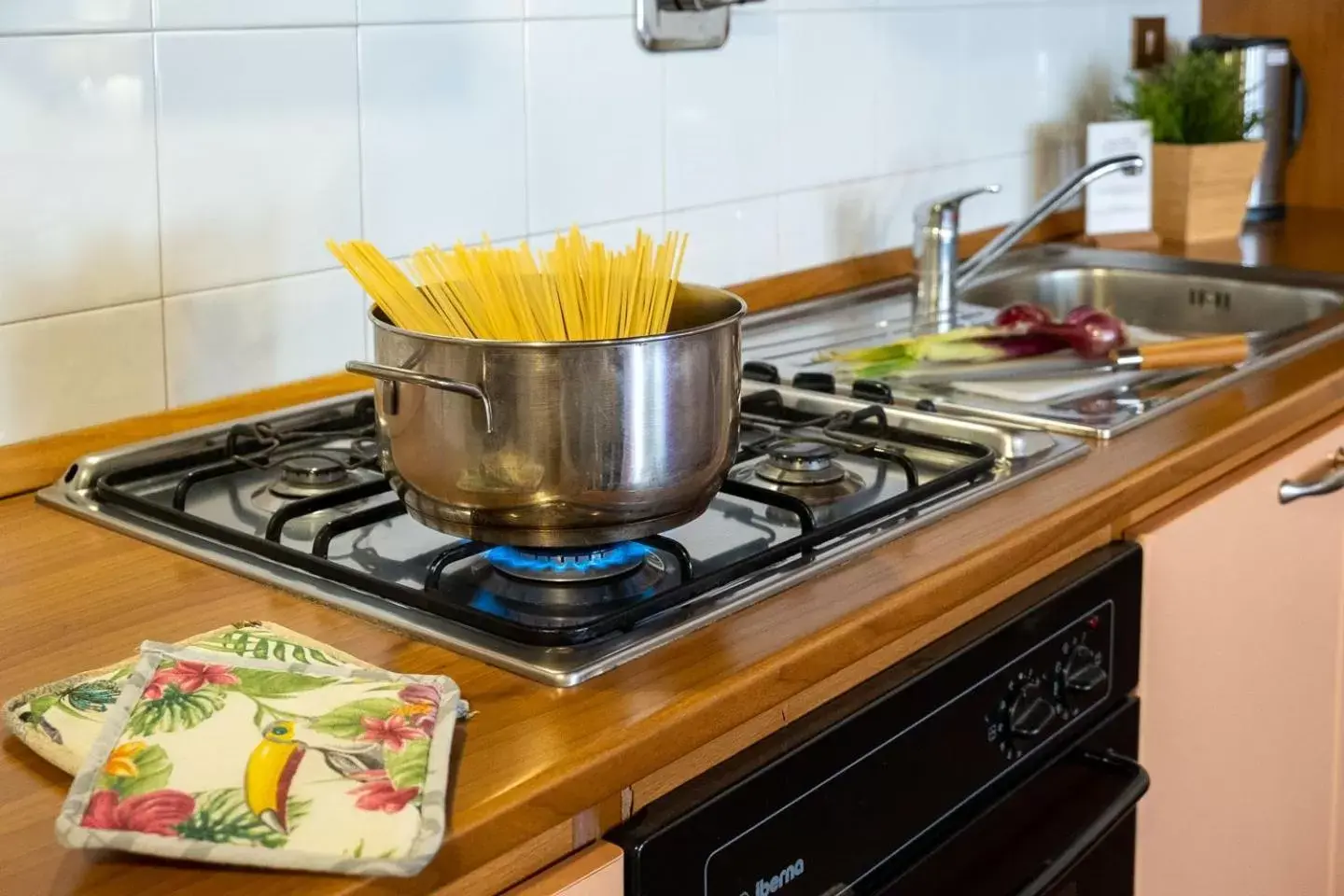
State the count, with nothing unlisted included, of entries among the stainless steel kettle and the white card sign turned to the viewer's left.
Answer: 1

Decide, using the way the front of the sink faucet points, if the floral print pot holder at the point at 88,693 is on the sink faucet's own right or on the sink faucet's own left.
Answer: on the sink faucet's own right

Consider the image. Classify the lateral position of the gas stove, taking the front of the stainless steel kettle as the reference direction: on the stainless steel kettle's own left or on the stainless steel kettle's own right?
on the stainless steel kettle's own left

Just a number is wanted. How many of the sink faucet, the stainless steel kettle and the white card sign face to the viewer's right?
1

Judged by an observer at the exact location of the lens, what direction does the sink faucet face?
facing to the right of the viewer

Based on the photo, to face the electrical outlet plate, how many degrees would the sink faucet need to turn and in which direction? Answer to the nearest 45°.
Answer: approximately 90° to its left

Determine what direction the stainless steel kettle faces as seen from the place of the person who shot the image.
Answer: facing to the left of the viewer

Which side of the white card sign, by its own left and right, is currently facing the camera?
front

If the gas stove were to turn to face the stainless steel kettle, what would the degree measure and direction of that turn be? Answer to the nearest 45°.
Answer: approximately 90° to its left

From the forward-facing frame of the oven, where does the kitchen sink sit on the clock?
The kitchen sink is roughly at 8 o'clock from the oven.

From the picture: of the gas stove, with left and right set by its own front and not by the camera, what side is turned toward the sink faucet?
left
